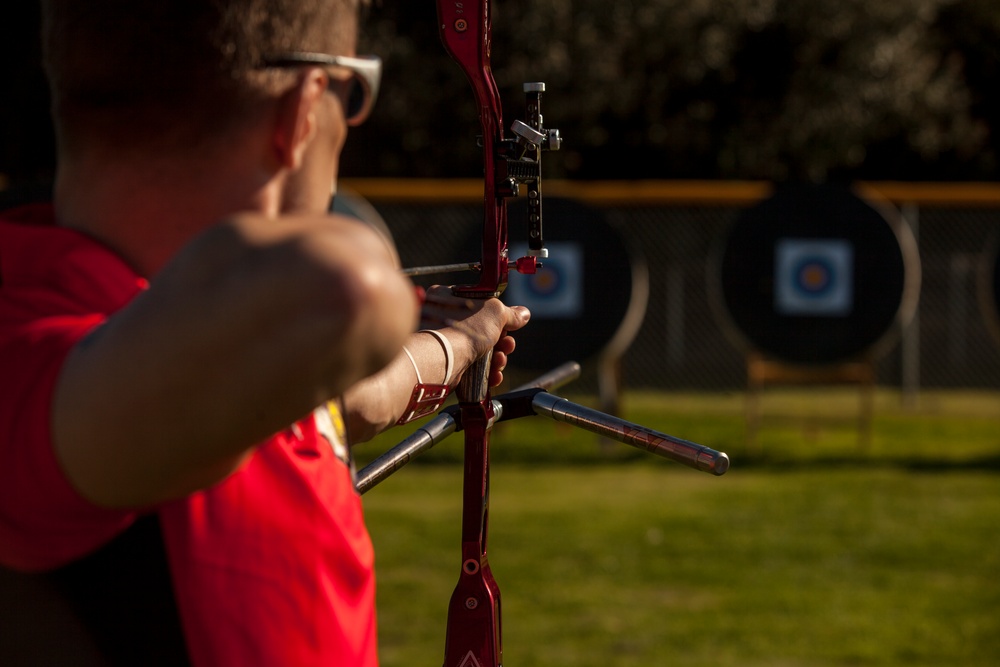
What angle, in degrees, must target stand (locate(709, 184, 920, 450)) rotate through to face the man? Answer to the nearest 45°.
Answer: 0° — it already faces them

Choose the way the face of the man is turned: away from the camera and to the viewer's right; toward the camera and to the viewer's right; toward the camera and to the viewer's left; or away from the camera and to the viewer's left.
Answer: away from the camera and to the viewer's right

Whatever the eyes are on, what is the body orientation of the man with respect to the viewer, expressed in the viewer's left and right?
facing away from the viewer and to the right of the viewer

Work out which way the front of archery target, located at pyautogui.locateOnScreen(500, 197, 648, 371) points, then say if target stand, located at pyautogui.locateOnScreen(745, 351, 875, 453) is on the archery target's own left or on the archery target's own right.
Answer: on the archery target's own left

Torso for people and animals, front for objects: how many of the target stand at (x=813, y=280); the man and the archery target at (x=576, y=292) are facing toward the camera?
2

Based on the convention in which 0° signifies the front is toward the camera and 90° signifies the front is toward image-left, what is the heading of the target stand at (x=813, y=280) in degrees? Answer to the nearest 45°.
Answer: approximately 0°

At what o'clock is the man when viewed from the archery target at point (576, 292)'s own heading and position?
The man is roughly at 12 o'clock from the archery target.

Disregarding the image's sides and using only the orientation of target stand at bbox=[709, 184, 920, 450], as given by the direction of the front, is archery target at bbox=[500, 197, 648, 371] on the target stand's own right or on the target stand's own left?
on the target stand's own right
